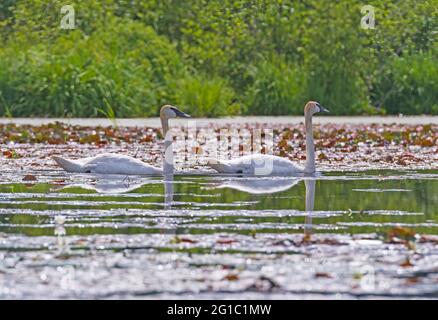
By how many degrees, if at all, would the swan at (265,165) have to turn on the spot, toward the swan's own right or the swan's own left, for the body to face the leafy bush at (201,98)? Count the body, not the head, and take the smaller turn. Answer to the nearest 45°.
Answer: approximately 90° to the swan's own left

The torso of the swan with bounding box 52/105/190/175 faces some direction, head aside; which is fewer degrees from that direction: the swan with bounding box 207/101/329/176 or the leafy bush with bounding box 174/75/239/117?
the swan

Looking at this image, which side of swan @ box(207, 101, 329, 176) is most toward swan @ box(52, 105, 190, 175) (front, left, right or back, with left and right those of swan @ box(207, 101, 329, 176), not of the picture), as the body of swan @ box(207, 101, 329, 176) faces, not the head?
back

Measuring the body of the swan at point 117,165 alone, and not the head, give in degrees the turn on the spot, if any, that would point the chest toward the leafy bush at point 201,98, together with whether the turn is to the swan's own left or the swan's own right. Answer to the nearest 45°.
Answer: approximately 90° to the swan's own left

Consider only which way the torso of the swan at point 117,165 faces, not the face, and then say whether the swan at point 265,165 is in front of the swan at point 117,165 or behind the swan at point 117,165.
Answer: in front

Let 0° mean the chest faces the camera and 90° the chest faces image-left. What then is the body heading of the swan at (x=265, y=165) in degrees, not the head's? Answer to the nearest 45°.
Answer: approximately 270°

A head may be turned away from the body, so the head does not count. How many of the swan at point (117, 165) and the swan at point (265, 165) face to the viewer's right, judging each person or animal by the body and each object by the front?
2

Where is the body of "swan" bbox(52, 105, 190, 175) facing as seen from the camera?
to the viewer's right
